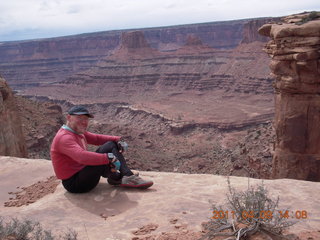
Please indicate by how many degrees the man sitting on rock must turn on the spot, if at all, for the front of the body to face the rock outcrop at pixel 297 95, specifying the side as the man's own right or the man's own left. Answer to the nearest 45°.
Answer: approximately 45° to the man's own left

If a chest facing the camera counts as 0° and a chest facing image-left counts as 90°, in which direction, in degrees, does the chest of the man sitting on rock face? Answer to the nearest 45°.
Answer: approximately 270°

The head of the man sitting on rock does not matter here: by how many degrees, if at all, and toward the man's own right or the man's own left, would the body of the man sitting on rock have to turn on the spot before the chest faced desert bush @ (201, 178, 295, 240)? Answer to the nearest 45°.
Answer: approximately 45° to the man's own right
